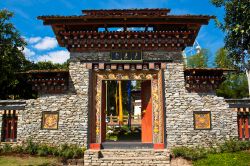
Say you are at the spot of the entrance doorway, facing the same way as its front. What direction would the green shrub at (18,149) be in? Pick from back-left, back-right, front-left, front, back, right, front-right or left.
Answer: right

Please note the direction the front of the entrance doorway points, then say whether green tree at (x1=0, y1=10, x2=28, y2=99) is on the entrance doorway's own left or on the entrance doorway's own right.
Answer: on the entrance doorway's own right

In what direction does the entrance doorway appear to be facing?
toward the camera

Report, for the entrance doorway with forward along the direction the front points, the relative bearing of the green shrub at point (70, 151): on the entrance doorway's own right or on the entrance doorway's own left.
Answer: on the entrance doorway's own right

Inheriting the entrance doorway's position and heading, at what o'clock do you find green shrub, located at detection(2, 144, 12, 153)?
The green shrub is roughly at 3 o'clock from the entrance doorway.

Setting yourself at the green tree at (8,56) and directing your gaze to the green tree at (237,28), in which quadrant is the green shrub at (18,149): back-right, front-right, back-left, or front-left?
front-right

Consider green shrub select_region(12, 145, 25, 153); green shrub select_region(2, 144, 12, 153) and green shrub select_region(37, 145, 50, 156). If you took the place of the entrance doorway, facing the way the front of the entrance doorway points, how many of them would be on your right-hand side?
3

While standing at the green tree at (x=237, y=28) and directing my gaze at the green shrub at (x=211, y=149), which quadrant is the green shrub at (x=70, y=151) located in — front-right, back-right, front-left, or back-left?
front-right

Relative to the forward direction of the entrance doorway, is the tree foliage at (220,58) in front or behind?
behind

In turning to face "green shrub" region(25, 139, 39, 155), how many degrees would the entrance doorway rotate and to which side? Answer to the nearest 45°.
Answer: approximately 90° to its right

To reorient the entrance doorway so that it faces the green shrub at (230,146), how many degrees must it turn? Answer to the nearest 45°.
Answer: approximately 90° to its left

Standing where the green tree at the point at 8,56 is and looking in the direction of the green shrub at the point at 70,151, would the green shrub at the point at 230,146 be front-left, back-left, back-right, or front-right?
front-left

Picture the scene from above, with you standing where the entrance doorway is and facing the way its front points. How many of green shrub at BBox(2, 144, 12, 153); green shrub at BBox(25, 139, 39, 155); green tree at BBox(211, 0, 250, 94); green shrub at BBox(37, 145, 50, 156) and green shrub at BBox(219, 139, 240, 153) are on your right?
3
